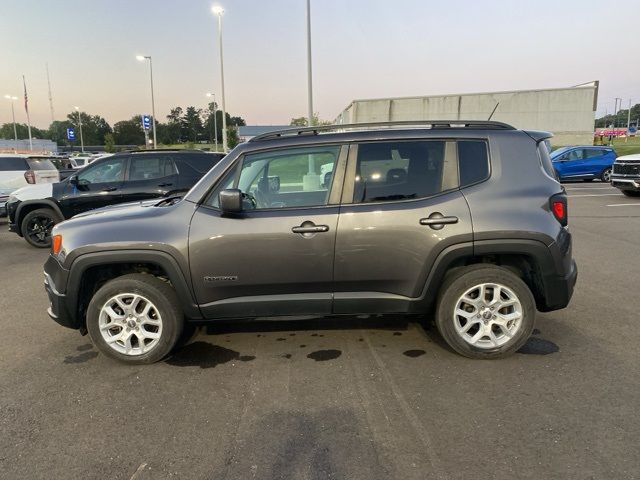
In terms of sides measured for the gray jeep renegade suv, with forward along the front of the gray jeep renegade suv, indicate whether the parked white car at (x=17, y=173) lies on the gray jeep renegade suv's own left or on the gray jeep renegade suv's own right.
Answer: on the gray jeep renegade suv's own right

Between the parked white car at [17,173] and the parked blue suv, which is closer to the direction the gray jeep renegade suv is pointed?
the parked white car

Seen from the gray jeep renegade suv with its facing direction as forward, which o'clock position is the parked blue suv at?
The parked blue suv is roughly at 4 o'clock from the gray jeep renegade suv.

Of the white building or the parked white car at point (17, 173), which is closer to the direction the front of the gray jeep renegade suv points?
the parked white car

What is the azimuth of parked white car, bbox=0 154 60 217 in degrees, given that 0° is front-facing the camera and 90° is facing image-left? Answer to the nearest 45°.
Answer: approximately 135°

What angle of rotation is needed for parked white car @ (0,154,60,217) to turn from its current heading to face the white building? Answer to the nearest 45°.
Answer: approximately 135° to its right

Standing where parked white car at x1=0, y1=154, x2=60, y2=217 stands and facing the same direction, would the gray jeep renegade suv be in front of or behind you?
behind

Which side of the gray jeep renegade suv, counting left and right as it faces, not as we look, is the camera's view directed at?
left

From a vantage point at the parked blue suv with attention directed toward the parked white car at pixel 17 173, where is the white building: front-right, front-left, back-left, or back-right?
back-right
